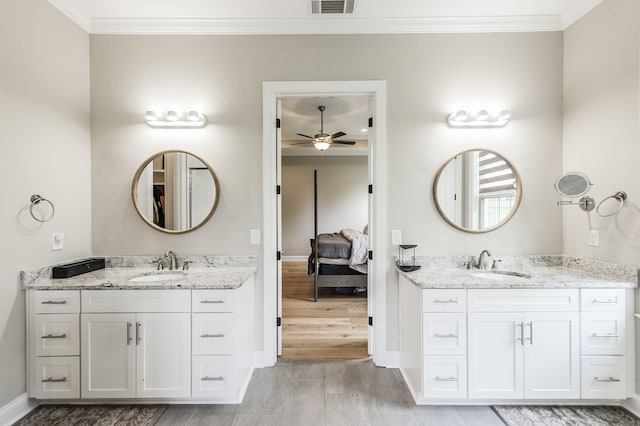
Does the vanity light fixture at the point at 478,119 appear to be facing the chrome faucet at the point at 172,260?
no

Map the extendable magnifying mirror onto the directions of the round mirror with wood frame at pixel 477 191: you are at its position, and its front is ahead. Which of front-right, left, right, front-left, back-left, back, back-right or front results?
left

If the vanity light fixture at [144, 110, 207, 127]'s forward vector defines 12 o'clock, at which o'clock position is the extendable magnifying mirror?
The extendable magnifying mirror is roughly at 10 o'clock from the vanity light fixture.

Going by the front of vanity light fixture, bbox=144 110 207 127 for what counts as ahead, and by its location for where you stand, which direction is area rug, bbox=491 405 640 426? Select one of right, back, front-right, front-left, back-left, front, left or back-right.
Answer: front-left

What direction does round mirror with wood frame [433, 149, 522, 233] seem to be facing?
toward the camera

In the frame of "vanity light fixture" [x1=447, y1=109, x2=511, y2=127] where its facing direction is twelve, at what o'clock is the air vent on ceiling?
The air vent on ceiling is roughly at 2 o'clock from the vanity light fixture.

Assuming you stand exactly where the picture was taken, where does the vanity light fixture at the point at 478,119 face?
facing the viewer

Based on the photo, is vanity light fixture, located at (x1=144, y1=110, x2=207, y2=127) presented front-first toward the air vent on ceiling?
no

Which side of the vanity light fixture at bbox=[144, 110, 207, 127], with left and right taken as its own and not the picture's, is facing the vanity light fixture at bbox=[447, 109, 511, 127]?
left

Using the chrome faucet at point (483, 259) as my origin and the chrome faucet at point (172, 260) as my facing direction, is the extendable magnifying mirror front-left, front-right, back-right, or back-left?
back-left

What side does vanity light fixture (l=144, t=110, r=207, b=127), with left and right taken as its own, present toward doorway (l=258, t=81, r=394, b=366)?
left

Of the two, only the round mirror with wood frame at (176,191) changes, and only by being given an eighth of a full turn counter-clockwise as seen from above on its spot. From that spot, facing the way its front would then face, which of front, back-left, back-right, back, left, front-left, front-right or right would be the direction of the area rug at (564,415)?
front

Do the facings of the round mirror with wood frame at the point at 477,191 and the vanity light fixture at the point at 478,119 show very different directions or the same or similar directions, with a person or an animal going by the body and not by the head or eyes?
same or similar directions

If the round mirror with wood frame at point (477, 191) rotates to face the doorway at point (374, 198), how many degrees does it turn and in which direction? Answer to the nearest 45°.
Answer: approximately 45° to its right

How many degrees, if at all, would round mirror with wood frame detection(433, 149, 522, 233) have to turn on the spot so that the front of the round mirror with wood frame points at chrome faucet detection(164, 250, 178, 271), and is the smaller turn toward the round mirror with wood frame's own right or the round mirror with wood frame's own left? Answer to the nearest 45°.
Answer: approximately 45° to the round mirror with wood frame's own right

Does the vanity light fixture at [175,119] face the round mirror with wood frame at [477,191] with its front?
no
